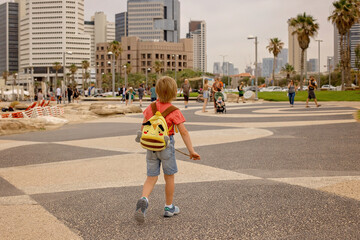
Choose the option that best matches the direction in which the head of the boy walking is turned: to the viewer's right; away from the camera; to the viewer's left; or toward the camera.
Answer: away from the camera

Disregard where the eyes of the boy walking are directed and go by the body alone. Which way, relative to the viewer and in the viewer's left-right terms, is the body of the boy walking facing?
facing away from the viewer and to the right of the viewer
